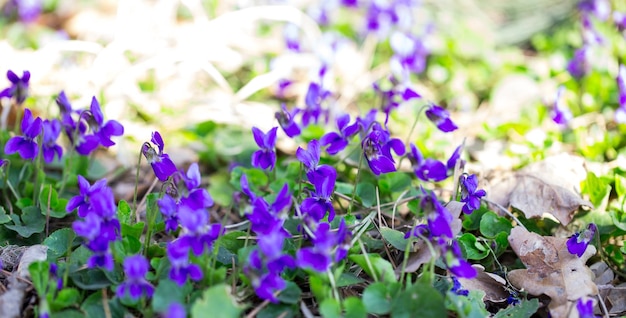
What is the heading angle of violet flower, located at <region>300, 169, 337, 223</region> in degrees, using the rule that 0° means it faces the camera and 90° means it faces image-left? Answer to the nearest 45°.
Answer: approximately 45°

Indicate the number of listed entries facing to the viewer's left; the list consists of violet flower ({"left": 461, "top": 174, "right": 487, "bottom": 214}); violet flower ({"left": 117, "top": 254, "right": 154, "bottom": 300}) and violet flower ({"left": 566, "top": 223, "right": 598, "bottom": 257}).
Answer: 1

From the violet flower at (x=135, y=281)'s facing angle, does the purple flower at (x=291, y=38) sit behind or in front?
behind

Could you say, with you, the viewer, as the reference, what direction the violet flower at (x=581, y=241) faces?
facing to the left of the viewer

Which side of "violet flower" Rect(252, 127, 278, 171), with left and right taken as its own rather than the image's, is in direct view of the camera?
front

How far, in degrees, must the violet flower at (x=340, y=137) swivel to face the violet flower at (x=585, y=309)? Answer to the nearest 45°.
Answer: approximately 90° to its left

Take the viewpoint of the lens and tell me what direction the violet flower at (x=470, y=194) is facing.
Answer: facing the viewer and to the right of the viewer

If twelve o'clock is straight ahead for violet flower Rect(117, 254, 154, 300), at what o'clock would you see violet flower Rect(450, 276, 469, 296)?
violet flower Rect(450, 276, 469, 296) is roughly at 9 o'clock from violet flower Rect(117, 254, 154, 300).

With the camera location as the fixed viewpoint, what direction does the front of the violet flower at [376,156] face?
facing the viewer and to the left of the viewer

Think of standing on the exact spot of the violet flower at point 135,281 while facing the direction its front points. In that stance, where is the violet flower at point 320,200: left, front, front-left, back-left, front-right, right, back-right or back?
back-left
